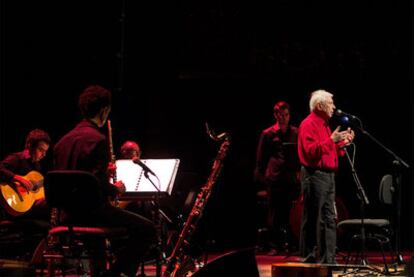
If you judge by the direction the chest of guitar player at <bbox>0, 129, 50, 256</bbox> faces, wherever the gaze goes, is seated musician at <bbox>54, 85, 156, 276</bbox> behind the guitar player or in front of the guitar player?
in front

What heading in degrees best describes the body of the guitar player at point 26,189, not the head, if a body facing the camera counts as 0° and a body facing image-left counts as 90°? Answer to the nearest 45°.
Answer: approximately 315°

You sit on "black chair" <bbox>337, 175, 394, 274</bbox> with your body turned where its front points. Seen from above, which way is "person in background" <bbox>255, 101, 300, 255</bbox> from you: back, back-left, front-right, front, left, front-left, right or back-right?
front-right

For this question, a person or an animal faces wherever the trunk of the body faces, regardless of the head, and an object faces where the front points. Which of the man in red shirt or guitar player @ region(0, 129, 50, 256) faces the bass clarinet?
the guitar player

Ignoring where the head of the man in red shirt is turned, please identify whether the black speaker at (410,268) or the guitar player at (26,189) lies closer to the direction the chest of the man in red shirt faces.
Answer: the black speaker

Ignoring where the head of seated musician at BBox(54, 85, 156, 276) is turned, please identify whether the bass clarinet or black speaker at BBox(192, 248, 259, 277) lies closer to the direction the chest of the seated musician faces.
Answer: the bass clarinet

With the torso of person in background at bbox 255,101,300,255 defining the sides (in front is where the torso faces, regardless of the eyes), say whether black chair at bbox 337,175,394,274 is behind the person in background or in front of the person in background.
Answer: in front

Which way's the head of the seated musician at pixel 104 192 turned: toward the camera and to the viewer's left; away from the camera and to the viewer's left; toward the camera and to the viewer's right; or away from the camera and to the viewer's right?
away from the camera and to the viewer's right

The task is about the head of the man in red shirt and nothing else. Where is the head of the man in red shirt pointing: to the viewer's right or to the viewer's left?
to the viewer's right

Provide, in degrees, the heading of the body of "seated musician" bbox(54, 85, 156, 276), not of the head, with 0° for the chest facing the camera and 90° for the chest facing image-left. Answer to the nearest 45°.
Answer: approximately 225°

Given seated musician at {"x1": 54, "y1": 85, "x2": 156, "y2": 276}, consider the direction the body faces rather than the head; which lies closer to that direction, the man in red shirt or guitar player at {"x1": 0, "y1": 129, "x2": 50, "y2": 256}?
the man in red shirt

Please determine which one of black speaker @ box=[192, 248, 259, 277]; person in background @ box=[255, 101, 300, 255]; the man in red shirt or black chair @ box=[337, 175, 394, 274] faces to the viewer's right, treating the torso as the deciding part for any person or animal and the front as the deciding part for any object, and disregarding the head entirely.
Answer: the man in red shirt
